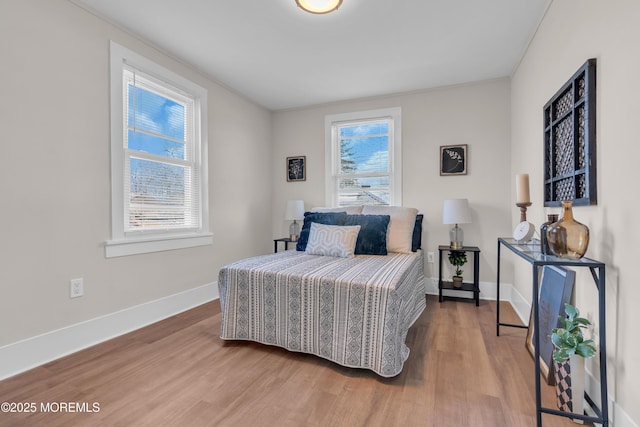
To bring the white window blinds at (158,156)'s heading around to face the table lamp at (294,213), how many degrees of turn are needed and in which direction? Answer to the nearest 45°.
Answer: approximately 45° to its left

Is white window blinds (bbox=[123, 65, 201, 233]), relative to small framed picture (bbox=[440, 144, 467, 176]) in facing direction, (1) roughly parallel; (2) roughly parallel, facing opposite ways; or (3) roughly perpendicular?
roughly perpendicular

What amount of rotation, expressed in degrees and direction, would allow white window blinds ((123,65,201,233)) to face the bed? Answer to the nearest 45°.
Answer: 0° — it already faces it

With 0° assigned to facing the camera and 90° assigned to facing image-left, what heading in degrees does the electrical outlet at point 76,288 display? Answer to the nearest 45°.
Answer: approximately 315°

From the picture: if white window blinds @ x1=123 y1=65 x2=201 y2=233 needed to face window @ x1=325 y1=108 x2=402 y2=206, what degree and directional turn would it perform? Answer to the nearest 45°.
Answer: approximately 45° to its left

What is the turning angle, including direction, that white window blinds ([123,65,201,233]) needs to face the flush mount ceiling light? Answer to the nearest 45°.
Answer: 0° — it already faces it

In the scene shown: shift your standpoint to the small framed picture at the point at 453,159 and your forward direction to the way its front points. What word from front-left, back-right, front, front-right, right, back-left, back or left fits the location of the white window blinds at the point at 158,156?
front-right

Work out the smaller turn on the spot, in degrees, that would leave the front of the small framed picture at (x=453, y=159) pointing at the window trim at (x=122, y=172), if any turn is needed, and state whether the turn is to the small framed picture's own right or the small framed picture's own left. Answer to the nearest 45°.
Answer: approximately 45° to the small framed picture's own right
